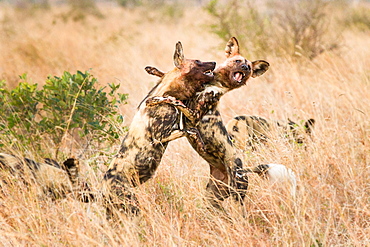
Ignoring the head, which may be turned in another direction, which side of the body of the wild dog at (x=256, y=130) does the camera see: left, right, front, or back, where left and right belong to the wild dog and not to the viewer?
right

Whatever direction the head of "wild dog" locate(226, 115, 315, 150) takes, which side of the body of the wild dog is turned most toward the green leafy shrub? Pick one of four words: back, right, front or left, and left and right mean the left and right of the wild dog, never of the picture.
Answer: back

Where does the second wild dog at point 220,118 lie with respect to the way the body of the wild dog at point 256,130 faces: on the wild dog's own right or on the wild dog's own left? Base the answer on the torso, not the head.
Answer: on the wild dog's own right

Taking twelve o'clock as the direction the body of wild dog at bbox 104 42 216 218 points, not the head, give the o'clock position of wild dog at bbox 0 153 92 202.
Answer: wild dog at bbox 0 153 92 202 is roughly at 7 o'clock from wild dog at bbox 104 42 216 218.

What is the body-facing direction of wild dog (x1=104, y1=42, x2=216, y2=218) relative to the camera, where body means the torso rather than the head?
to the viewer's right

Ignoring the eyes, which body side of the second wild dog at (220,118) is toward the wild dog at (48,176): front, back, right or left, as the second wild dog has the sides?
front

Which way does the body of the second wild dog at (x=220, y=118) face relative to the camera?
to the viewer's left

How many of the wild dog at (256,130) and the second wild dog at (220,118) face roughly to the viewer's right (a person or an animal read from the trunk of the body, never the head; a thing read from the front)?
1

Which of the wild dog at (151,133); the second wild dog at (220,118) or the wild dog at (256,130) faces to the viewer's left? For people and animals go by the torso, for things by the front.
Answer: the second wild dog
